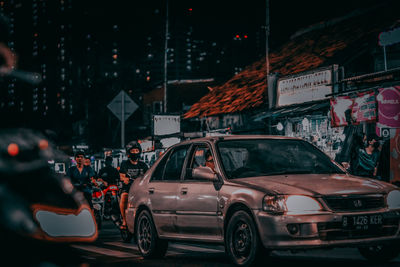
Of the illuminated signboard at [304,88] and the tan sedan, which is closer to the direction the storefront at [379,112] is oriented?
the tan sedan

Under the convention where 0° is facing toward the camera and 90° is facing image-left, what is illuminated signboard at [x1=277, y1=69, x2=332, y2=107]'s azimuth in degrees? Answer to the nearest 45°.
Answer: approximately 45°

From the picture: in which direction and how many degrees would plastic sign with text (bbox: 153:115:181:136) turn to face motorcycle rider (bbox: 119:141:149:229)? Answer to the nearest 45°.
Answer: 0° — it already faces them

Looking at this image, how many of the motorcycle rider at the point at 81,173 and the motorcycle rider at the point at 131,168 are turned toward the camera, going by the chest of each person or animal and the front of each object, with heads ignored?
2

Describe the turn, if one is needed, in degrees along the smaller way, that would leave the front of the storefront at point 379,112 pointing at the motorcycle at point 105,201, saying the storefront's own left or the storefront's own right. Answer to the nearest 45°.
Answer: approximately 45° to the storefront's own right

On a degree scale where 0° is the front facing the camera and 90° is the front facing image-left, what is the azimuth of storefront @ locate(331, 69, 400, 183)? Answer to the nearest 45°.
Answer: approximately 45°

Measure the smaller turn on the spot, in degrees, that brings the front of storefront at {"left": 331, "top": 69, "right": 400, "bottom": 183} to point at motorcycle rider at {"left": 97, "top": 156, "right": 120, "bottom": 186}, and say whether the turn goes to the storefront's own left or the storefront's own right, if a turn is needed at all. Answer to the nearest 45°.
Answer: approximately 45° to the storefront's own right
